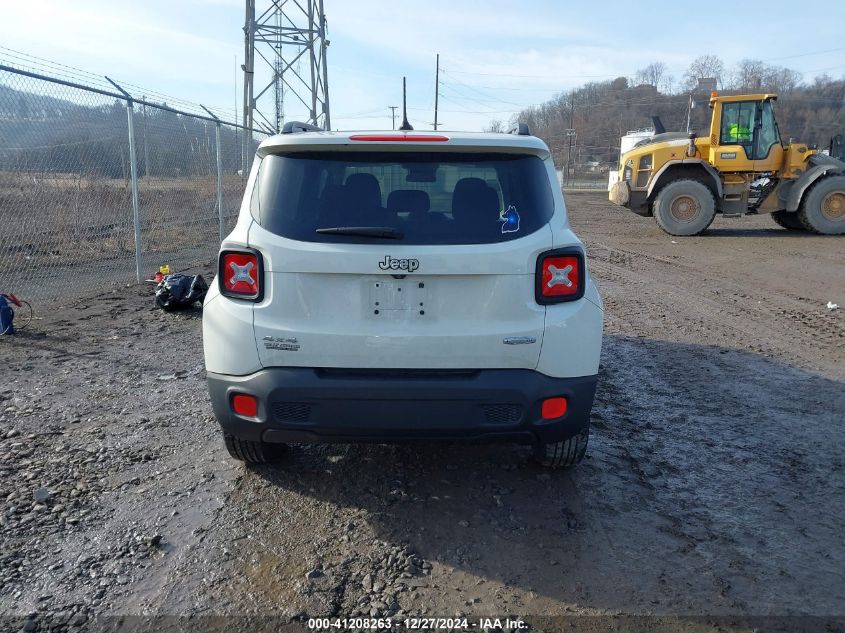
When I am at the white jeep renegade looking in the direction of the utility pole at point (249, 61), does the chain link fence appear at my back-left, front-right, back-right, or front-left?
front-left

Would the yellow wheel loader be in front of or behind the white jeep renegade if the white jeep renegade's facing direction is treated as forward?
in front

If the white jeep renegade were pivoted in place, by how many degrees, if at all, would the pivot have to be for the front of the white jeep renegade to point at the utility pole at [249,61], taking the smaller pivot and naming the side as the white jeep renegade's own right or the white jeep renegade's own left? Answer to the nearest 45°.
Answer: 0° — it already faces it

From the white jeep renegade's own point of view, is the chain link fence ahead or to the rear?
ahead

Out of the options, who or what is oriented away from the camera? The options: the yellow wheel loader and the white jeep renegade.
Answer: the white jeep renegade

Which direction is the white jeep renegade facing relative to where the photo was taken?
away from the camera
